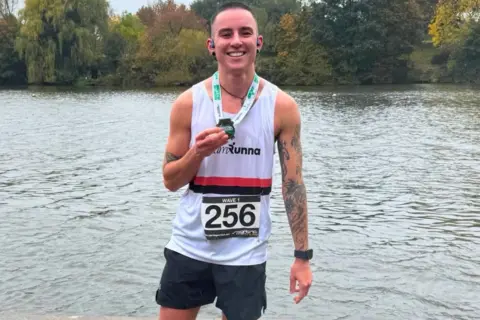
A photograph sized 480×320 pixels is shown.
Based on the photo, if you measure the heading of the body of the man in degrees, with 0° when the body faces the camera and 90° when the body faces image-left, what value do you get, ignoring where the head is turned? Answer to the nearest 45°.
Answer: approximately 0°
